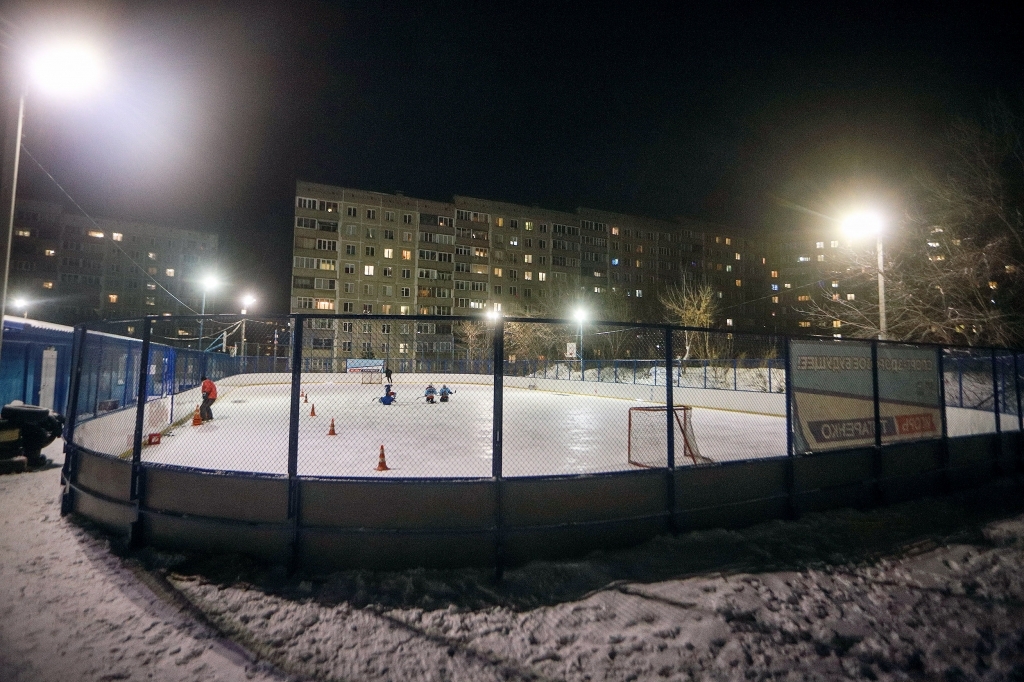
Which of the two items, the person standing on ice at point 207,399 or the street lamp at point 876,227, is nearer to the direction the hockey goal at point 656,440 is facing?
the person standing on ice

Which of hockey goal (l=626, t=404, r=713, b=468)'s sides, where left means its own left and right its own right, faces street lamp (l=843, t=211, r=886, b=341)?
right

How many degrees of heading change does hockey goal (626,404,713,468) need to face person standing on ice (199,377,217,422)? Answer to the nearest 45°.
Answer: approximately 45° to its left

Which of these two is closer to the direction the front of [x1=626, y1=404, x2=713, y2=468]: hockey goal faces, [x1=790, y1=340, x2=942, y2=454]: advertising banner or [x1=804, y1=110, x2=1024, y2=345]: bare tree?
the bare tree

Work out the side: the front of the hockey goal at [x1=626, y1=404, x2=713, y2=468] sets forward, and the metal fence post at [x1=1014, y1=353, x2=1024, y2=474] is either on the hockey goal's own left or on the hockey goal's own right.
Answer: on the hockey goal's own right

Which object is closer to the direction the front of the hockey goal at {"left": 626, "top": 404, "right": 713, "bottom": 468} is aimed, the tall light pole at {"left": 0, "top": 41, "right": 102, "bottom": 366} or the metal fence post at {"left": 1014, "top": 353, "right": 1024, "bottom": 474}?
the tall light pole

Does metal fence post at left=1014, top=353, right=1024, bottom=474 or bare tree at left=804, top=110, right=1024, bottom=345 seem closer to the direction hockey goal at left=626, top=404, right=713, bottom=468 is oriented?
the bare tree

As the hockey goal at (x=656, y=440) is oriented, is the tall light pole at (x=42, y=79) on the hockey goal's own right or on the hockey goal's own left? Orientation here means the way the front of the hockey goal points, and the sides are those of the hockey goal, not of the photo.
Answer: on the hockey goal's own left

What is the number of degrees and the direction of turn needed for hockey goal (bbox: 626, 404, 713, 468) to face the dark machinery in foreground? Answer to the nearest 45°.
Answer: approximately 90° to its left

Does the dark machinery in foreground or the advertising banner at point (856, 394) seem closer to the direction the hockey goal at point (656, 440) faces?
the dark machinery in foreground

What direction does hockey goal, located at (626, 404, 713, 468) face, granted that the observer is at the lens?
facing away from the viewer and to the left of the viewer
